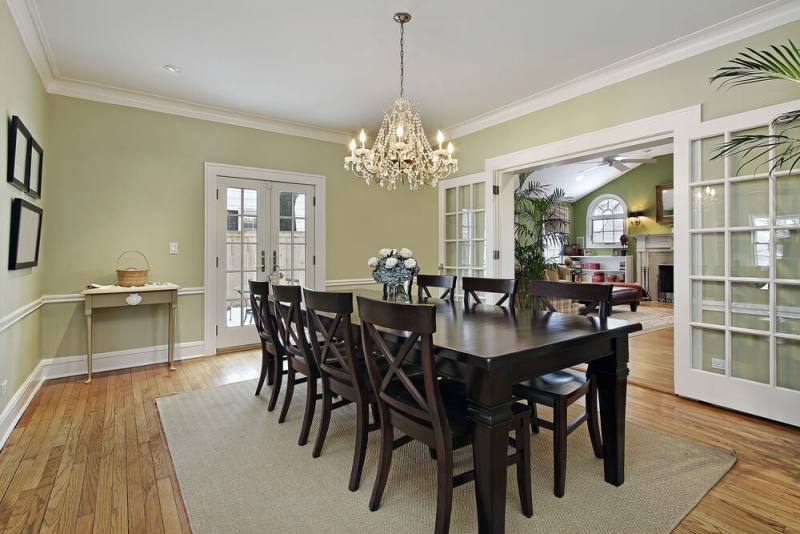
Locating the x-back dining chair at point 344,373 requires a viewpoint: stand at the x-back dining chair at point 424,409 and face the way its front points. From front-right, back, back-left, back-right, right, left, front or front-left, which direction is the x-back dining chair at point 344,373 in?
left

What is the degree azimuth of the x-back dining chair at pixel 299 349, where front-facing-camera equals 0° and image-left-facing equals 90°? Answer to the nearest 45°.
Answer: approximately 225°

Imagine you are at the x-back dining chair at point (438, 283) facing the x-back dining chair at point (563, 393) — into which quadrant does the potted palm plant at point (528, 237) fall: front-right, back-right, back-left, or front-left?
back-left

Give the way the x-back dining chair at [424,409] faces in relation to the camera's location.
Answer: facing away from the viewer and to the right of the viewer

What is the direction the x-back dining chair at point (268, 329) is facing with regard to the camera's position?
facing away from the viewer and to the right of the viewer

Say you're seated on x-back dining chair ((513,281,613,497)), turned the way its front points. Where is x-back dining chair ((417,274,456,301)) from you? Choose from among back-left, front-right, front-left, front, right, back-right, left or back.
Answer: right

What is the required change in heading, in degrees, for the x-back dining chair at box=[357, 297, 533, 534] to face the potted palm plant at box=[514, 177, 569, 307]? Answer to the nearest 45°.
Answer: approximately 45° to its left

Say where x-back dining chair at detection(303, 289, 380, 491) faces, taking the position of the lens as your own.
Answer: facing away from the viewer and to the right of the viewer

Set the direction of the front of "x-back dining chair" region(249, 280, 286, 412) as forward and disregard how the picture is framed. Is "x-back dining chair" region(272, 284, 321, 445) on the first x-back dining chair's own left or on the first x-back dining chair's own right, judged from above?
on the first x-back dining chair's own right

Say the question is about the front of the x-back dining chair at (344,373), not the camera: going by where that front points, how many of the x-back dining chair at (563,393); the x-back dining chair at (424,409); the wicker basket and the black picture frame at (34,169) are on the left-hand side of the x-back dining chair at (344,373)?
2

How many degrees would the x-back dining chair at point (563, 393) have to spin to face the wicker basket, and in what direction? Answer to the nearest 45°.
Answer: approximately 45° to its right

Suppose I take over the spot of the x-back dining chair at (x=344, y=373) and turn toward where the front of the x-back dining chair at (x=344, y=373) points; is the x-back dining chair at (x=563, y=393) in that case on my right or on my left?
on my right

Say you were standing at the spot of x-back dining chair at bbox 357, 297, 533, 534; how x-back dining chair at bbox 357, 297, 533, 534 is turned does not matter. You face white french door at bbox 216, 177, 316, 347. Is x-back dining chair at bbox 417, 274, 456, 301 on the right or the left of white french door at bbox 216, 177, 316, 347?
right
